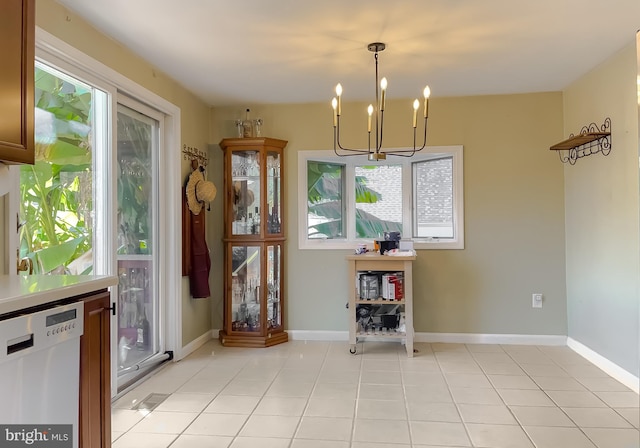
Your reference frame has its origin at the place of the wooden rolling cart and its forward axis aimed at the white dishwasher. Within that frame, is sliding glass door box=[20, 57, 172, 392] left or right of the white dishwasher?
right

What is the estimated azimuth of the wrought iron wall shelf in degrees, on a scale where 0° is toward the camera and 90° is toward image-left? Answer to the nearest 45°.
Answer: approximately 45°

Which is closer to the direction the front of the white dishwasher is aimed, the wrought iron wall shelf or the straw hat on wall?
the wrought iron wall shelf

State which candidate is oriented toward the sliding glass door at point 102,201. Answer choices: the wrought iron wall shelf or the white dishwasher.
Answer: the wrought iron wall shelf

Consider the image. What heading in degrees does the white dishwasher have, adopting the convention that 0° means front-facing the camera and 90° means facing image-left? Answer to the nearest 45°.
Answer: approximately 315°

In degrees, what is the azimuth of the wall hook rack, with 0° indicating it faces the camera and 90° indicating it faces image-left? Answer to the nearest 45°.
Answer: approximately 315°
